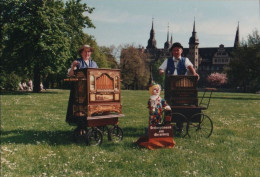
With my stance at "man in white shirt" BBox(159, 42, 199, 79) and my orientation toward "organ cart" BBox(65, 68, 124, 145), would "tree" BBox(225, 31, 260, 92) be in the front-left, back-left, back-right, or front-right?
back-right

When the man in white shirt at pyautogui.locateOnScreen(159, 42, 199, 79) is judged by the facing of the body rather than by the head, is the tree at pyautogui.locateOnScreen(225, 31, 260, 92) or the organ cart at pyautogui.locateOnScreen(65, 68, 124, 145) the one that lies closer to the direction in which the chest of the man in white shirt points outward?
the organ cart

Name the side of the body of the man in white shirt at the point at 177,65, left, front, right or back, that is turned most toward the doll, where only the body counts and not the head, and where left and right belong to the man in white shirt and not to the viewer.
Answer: front

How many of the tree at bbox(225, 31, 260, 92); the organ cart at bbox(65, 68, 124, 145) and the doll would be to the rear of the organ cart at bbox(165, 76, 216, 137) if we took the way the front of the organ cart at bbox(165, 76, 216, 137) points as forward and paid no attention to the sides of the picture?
1

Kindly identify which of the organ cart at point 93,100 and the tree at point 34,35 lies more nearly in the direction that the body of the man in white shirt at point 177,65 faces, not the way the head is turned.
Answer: the organ cart

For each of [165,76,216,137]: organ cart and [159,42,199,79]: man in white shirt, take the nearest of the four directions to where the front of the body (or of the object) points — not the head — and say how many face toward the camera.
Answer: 2

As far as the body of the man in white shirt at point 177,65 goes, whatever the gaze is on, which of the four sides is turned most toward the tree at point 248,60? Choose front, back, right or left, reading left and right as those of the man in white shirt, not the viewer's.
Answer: back

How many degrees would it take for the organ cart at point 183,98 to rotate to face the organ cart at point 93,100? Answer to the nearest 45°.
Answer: approximately 45° to its right

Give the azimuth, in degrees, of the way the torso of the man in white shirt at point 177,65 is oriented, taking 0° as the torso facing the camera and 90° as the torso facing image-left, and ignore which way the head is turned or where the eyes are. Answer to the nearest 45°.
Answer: approximately 0°

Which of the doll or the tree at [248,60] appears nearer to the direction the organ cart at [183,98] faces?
the doll

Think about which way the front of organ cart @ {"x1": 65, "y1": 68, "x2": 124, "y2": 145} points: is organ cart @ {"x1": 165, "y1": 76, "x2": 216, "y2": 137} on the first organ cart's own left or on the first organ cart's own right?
on the first organ cart's own left

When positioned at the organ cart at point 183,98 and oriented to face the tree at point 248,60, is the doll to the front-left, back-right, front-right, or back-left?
back-left
